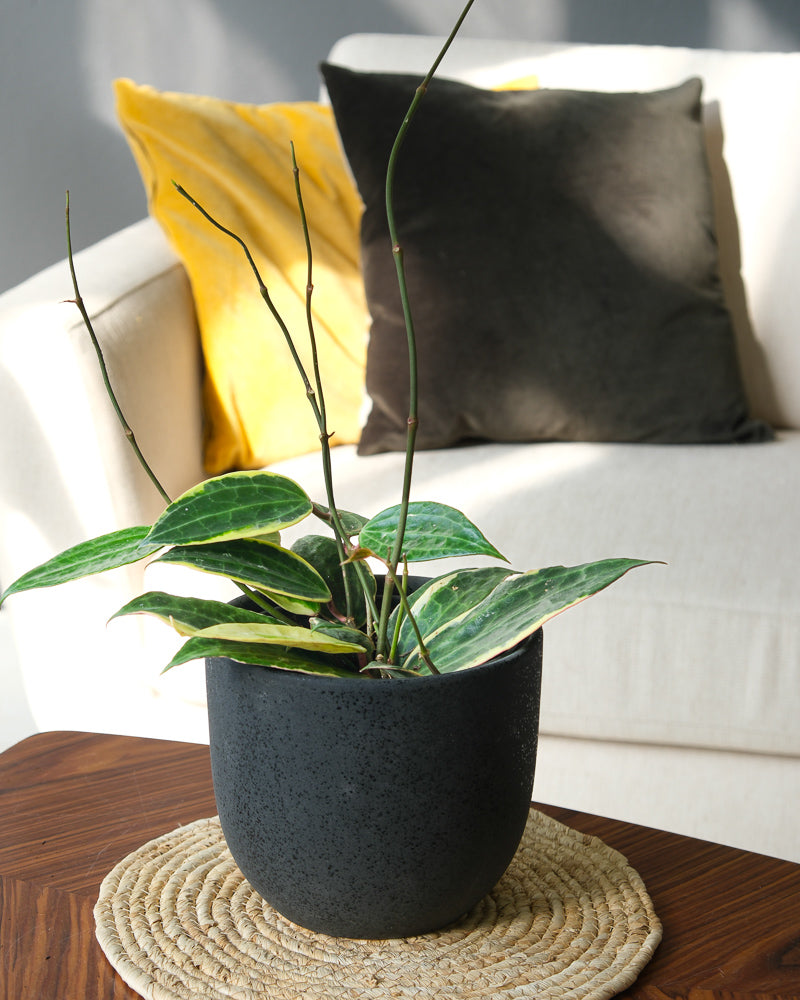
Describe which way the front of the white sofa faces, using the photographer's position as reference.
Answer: facing the viewer

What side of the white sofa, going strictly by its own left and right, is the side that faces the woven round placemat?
front

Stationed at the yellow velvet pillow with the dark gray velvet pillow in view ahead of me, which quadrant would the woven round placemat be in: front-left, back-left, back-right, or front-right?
front-right

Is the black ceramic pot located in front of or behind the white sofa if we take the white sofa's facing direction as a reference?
in front

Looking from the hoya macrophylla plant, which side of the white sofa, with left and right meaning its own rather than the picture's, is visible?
front
